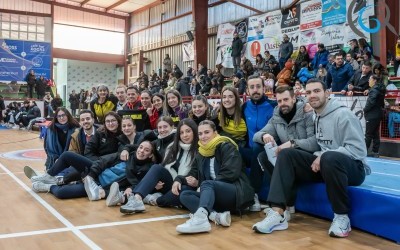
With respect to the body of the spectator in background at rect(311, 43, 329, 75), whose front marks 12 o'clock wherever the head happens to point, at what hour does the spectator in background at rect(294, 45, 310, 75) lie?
the spectator in background at rect(294, 45, 310, 75) is roughly at 3 o'clock from the spectator in background at rect(311, 43, 329, 75).

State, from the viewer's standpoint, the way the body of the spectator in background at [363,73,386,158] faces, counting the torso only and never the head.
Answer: to the viewer's left

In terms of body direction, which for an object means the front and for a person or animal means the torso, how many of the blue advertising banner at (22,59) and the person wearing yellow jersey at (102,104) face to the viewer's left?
0

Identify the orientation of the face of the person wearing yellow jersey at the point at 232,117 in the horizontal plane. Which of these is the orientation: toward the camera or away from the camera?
toward the camera

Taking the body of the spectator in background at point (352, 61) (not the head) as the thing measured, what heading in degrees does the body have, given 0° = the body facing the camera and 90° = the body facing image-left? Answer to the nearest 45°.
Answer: approximately 45°

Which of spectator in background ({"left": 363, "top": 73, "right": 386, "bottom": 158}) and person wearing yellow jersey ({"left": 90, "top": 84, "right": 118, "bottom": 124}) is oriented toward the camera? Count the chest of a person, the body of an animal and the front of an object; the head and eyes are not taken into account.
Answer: the person wearing yellow jersey

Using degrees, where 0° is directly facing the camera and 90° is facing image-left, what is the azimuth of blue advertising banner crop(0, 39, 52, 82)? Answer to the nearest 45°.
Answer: approximately 0°

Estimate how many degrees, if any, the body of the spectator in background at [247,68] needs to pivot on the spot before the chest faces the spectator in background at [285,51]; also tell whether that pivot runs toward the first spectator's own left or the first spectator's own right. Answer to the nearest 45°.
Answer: approximately 135° to the first spectator's own left

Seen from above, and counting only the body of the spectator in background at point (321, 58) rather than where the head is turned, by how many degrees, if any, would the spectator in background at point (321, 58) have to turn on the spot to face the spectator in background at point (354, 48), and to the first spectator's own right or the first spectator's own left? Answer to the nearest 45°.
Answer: approximately 90° to the first spectator's own left

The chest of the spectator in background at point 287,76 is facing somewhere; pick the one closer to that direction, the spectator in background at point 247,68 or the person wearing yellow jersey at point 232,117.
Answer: the person wearing yellow jersey

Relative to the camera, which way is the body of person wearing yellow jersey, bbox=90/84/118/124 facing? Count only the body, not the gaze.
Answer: toward the camera

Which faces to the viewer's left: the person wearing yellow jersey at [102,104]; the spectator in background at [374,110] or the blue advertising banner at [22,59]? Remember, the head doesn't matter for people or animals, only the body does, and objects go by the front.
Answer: the spectator in background

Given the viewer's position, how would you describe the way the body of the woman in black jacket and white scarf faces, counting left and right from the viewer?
facing the viewer and to the left of the viewer

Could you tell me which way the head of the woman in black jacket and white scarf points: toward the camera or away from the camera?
toward the camera
